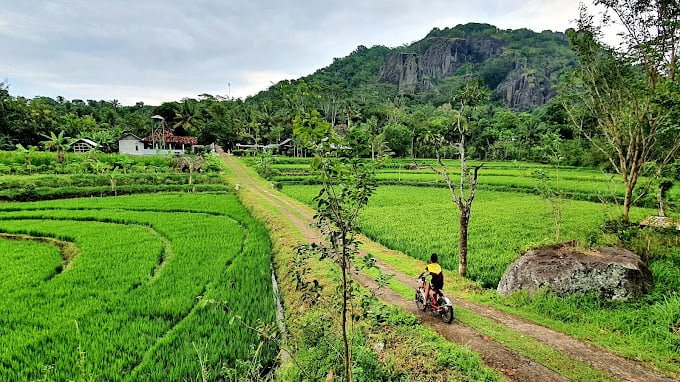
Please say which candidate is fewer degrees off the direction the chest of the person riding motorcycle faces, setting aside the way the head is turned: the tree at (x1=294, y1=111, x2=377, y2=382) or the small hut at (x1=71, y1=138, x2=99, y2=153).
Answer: the small hut

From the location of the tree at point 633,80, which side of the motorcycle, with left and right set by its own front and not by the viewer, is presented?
right

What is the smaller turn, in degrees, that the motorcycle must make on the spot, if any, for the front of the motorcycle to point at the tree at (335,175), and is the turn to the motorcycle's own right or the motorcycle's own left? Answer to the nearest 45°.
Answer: approximately 135° to the motorcycle's own left

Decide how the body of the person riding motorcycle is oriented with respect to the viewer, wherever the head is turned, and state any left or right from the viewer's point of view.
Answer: facing away from the viewer and to the left of the viewer

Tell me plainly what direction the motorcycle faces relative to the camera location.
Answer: facing away from the viewer and to the left of the viewer
